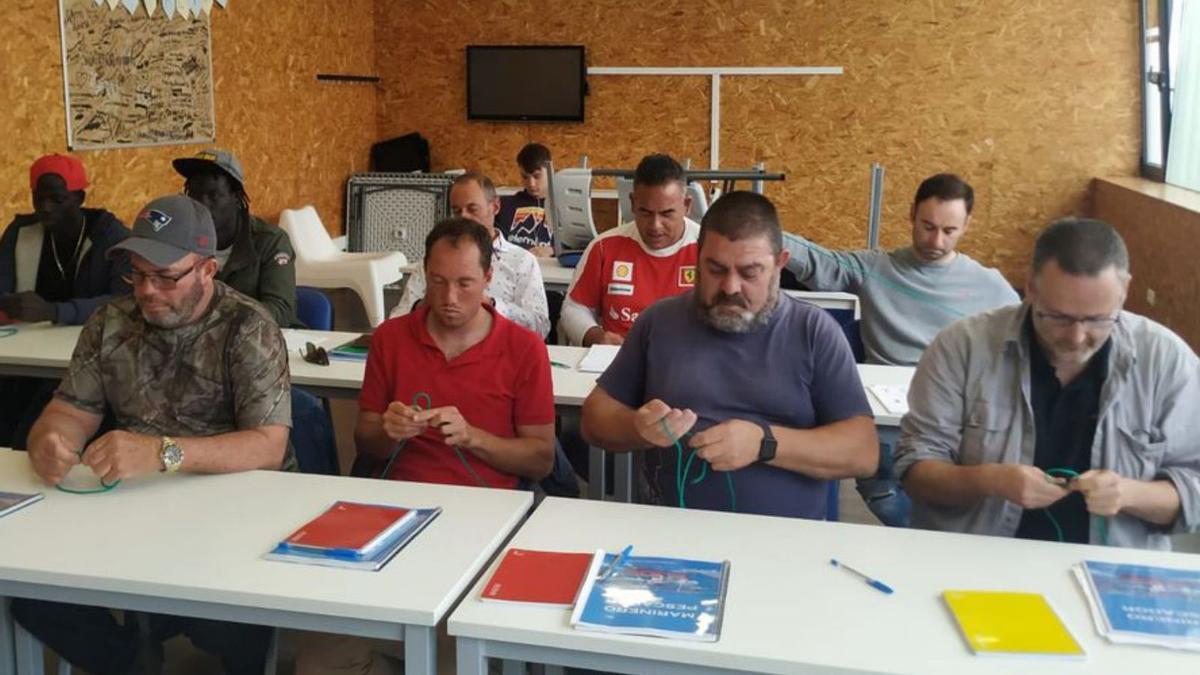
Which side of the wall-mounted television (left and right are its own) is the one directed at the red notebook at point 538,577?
front

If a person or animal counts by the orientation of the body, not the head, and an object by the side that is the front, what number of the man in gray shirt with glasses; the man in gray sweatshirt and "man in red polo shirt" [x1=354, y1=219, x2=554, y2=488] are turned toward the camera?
3

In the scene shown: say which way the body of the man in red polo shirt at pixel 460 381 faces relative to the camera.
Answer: toward the camera

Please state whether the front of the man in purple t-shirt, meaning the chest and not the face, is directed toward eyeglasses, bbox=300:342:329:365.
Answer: no

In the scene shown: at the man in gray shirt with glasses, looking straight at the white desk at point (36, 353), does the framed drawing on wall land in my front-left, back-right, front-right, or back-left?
front-right

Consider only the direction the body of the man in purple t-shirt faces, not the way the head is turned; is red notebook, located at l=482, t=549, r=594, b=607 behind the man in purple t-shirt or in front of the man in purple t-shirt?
in front

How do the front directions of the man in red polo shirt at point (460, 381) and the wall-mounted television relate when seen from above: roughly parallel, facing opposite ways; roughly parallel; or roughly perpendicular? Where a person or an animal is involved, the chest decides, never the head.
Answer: roughly parallel

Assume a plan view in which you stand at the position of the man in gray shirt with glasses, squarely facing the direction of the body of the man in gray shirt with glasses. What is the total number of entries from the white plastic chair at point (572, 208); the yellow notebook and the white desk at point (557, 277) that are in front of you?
1

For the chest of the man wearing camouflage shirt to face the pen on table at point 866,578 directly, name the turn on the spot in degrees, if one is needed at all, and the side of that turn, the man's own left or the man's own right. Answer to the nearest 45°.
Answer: approximately 90° to the man's own left

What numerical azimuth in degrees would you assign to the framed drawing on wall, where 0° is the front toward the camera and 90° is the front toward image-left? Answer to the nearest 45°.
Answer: approximately 315°

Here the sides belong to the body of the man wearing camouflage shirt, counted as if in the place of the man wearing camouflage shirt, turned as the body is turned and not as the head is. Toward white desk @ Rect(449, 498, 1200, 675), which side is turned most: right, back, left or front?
left

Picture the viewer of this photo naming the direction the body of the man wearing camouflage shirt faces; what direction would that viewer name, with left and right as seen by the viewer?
facing the viewer and to the left of the viewer

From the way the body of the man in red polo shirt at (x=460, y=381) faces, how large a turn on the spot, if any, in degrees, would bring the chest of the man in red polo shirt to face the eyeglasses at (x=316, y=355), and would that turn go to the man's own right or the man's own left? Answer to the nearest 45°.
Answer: approximately 135° to the man's own right

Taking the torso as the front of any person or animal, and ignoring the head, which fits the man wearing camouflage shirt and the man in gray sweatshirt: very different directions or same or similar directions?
same or similar directions

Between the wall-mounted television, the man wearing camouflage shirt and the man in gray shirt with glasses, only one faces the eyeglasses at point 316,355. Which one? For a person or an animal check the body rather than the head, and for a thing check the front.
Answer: the wall-mounted television

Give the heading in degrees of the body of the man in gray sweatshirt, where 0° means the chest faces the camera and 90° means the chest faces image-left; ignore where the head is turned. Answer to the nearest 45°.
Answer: approximately 0°

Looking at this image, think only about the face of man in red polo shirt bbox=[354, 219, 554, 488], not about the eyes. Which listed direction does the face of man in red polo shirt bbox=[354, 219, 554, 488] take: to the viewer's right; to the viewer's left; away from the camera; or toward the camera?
toward the camera

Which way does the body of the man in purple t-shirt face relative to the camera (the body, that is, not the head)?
toward the camera

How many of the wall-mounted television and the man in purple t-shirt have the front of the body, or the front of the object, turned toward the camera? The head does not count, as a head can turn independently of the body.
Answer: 2

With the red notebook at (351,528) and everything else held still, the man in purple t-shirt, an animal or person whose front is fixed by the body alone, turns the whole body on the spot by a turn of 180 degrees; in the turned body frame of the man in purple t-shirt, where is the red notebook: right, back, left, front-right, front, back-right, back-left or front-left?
back-left
